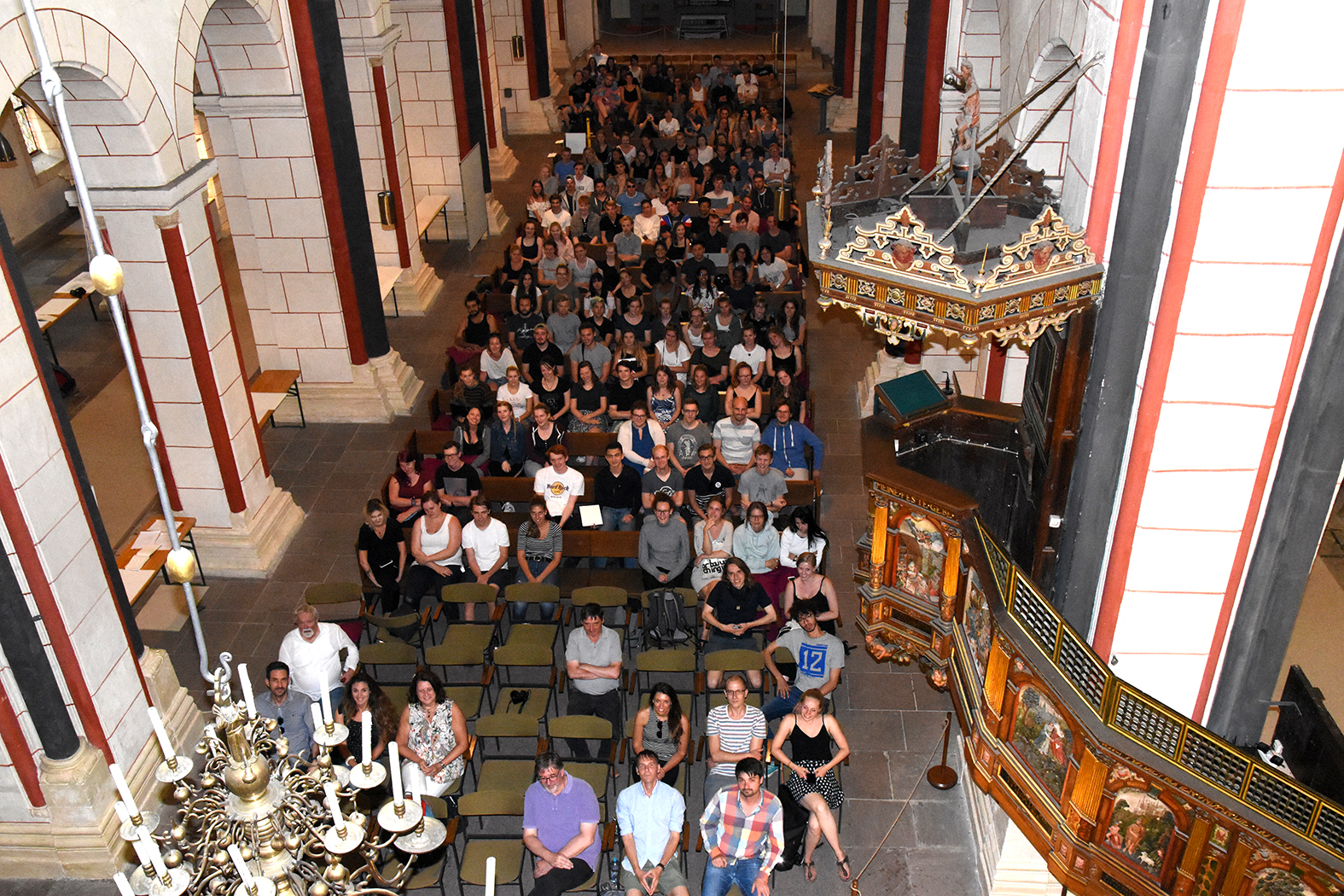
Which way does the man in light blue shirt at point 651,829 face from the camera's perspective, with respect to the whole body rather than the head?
toward the camera

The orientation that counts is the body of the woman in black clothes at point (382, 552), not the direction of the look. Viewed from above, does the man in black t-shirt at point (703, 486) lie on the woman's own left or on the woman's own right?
on the woman's own left

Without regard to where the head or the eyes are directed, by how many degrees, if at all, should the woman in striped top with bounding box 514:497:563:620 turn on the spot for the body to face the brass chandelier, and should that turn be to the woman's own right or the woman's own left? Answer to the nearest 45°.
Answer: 0° — they already face it

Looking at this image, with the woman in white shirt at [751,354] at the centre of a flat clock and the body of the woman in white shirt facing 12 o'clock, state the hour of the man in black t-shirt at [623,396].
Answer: The man in black t-shirt is roughly at 2 o'clock from the woman in white shirt.

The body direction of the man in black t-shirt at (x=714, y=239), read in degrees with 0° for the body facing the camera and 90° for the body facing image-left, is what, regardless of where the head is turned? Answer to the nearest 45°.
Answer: approximately 0°

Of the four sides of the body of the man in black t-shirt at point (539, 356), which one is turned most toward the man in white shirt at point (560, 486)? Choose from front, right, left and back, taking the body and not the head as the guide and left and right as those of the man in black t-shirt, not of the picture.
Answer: front

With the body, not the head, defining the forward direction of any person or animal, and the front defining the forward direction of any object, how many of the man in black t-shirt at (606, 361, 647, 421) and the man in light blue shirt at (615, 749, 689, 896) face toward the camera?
2

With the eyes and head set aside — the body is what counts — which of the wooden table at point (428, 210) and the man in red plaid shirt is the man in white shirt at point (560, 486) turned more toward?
the man in red plaid shirt

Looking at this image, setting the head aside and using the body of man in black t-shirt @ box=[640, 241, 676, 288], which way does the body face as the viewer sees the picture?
toward the camera

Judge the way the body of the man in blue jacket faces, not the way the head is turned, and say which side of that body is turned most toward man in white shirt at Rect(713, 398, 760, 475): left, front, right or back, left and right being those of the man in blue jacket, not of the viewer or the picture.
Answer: right

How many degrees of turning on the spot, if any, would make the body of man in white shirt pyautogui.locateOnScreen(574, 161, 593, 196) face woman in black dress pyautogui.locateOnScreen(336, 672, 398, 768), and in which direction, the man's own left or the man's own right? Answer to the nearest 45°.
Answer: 0° — they already face them

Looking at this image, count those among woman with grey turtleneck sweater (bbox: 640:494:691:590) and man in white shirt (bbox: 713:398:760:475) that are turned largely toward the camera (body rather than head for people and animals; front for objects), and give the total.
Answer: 2

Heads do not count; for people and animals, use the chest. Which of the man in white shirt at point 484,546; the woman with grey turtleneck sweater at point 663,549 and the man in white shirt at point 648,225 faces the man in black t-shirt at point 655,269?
the man in white shirt at point 648,225

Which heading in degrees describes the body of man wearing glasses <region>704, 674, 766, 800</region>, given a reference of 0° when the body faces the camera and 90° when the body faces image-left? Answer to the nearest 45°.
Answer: approximately 0°

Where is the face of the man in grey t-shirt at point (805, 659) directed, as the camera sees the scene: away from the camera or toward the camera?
toward the camera
